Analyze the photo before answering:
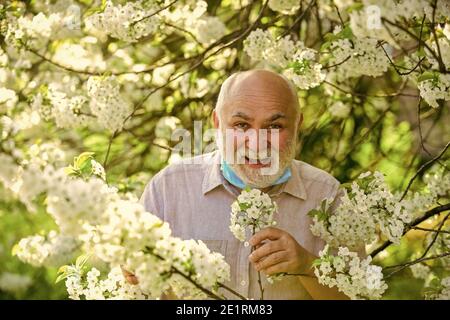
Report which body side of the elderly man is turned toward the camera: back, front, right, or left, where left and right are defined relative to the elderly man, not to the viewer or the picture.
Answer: front
